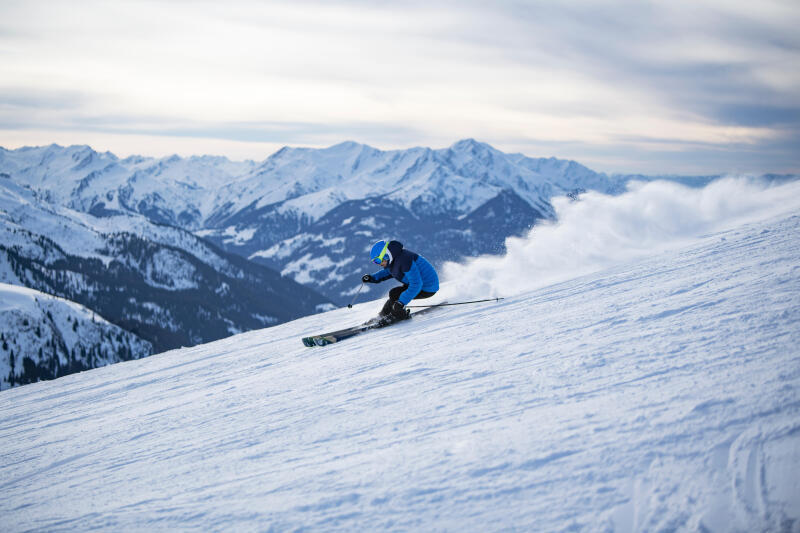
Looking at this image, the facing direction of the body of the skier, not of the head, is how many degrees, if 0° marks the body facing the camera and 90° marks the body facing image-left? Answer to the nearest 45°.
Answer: approximately 90°
